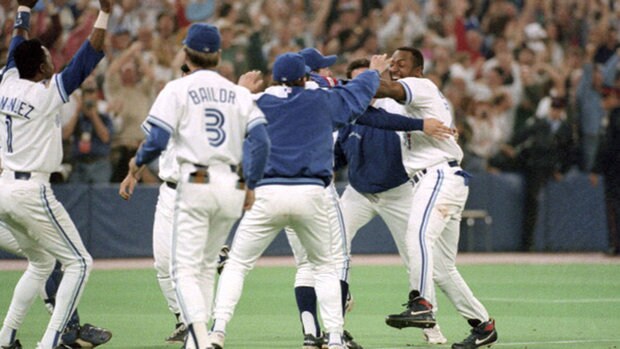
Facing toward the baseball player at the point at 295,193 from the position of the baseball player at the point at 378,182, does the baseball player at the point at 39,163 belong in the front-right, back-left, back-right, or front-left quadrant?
front-right

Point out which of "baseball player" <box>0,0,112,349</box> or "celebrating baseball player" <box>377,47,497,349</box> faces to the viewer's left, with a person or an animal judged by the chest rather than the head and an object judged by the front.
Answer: the celebrating baseball player

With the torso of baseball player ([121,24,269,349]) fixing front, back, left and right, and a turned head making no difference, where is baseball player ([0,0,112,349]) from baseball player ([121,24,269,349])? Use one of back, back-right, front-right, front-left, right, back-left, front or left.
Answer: front-left

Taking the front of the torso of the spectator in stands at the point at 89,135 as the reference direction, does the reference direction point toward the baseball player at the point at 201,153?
yes

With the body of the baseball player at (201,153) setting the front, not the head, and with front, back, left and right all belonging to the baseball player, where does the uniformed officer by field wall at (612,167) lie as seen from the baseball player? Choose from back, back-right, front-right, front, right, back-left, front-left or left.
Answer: front-right

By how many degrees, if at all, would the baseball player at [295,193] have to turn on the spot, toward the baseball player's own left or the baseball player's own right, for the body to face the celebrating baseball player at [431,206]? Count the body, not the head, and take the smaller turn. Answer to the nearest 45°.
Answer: approximately 45° to the baseball player's own right

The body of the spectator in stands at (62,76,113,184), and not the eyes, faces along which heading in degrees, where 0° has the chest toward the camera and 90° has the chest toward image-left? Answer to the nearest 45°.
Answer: approximately 0°

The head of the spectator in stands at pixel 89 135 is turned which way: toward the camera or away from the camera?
toward the camera

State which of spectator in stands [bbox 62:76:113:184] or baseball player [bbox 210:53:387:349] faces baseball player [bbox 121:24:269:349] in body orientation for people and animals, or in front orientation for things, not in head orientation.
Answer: the spectator in stands

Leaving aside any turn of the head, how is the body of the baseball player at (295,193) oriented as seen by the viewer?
away from the camera

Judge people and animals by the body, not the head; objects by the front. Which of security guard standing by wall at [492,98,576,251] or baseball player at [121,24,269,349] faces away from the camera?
the baseball player

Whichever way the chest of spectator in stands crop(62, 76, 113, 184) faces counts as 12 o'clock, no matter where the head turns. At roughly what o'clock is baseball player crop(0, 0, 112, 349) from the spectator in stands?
The baseball player is roughly at 12 o'clock from the spectator in stands.

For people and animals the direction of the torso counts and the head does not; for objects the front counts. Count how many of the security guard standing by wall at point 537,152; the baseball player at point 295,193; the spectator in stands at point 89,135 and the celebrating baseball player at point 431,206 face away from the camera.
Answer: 1

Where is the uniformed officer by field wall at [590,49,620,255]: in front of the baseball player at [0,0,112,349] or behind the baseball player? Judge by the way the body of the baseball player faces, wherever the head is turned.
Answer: in front

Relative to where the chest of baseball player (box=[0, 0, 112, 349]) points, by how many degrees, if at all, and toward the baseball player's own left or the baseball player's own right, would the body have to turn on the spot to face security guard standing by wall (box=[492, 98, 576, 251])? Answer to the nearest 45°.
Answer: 0° — they already face them

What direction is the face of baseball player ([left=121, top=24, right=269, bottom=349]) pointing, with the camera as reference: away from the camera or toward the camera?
away from the camera

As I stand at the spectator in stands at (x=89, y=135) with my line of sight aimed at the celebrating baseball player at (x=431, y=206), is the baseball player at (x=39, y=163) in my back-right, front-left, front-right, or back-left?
front-right
